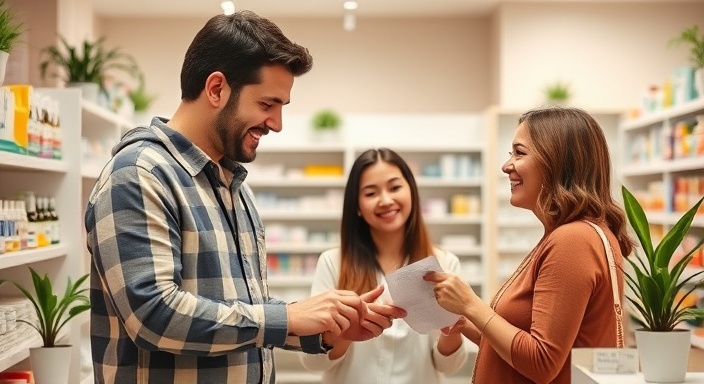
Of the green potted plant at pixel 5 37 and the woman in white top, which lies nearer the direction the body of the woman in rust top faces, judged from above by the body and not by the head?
the green potted plant

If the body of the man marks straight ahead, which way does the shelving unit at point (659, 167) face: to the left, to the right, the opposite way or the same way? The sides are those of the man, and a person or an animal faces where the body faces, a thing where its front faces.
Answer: the opposite way

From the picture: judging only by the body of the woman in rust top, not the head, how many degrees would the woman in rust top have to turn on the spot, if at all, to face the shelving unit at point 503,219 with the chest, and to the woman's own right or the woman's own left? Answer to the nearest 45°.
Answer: approximately 90° to the woman's own right

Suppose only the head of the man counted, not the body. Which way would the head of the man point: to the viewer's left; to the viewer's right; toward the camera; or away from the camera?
to the viewer's right

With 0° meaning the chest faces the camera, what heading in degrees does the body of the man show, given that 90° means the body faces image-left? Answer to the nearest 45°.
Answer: approximately 270°

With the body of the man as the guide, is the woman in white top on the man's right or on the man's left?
on the man's left

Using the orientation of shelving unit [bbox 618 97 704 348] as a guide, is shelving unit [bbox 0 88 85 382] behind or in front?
in front

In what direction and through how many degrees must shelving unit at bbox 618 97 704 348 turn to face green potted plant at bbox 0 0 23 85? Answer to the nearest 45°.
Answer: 0° — it already faces it

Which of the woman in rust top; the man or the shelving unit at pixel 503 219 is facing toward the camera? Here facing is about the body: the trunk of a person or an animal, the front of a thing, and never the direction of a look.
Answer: the shelving unit

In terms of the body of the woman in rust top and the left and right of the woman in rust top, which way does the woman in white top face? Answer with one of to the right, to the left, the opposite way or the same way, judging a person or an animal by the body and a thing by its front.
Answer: to the left

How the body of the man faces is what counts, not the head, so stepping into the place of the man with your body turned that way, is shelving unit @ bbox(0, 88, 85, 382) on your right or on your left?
on your left

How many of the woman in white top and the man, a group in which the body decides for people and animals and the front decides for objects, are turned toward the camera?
1

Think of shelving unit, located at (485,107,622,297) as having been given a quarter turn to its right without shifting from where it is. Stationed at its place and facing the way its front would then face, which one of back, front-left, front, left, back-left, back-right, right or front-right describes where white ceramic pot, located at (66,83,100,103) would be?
front-left
